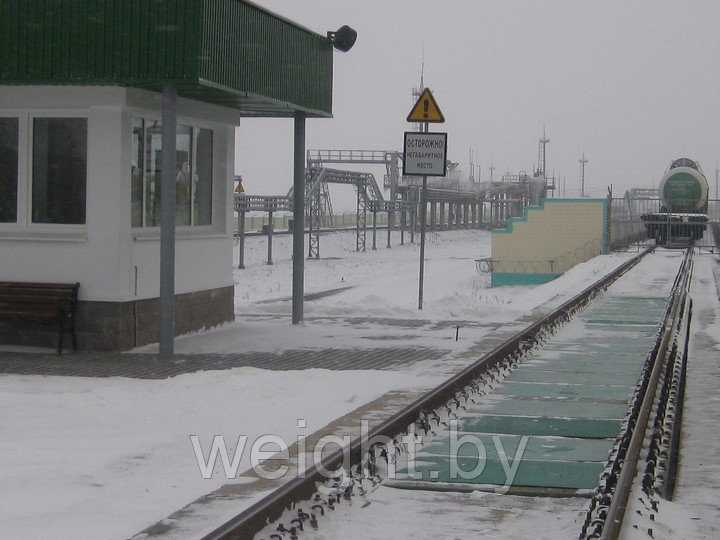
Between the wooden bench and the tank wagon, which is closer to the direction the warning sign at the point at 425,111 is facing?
the wooden bench

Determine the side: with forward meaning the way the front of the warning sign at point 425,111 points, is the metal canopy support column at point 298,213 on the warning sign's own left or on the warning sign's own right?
on the warning sign's own right

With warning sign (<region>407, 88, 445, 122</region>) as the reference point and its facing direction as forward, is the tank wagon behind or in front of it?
behind

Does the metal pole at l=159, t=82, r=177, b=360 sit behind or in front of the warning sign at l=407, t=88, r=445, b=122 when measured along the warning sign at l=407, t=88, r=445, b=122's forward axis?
in front

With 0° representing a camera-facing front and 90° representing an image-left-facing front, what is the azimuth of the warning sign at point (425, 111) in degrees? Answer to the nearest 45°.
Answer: approximately 0°

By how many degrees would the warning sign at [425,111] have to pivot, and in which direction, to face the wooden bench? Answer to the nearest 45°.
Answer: approximately 45° to its right
